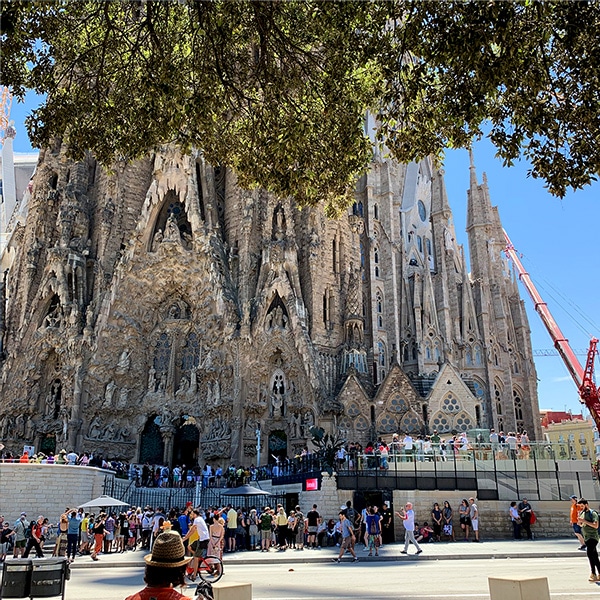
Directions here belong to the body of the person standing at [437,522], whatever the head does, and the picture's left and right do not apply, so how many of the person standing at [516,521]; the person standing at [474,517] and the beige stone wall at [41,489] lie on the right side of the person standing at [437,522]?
1

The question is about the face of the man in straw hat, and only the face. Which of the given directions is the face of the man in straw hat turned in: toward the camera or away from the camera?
away from the camera

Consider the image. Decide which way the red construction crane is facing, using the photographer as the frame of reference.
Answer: facing to the left of the viewer

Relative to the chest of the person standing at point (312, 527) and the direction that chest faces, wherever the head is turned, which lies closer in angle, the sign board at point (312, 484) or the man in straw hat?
the sign board

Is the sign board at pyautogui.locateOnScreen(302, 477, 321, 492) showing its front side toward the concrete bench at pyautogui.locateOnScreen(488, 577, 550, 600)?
yes
